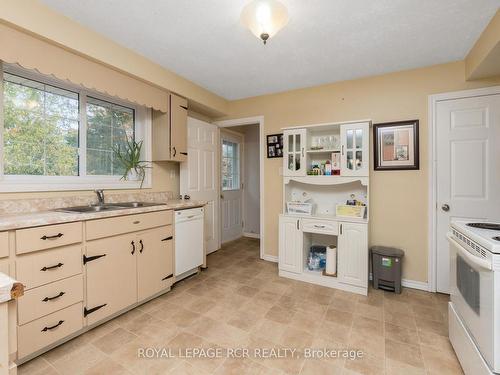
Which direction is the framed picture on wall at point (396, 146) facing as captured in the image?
toward the camera

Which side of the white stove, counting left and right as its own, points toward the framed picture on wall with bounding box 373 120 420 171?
right

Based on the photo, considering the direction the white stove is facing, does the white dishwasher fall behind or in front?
in front

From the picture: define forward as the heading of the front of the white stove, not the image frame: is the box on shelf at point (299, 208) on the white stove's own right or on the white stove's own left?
on the white stove's own right

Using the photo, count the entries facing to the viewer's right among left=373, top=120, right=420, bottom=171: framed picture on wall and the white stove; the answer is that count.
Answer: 0

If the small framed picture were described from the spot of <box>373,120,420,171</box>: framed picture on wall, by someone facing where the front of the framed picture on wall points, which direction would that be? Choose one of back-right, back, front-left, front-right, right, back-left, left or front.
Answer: right

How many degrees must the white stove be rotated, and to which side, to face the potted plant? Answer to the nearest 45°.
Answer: approximately 45° to its right

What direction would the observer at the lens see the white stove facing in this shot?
facing the viewer and to the left of the viewer

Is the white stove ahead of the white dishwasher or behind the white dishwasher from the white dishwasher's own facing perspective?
ahead

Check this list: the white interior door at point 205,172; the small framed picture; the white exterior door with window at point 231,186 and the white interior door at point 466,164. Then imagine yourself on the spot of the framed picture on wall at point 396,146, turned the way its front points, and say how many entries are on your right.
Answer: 3

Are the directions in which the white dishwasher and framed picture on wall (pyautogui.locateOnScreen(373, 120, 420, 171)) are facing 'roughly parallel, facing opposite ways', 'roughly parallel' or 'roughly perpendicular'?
roughly perpendicular

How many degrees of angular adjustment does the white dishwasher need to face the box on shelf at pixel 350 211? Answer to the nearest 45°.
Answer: approximately 45° to its left

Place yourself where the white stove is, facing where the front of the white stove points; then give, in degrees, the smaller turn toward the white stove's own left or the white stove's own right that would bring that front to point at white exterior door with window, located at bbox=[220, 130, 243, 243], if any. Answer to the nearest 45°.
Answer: approximately 45° to the white stove's own right

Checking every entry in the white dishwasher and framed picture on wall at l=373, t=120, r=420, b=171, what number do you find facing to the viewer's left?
0

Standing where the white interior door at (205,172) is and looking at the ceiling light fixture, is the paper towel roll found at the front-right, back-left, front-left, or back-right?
front-left

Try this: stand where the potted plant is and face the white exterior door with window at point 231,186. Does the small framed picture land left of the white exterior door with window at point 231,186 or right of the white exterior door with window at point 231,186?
right

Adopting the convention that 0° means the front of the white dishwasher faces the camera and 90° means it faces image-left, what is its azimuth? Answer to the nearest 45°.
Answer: approximately 315°

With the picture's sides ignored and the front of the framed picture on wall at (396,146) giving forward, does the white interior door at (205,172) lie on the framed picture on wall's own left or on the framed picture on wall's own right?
on the framed picture on wall's own right
